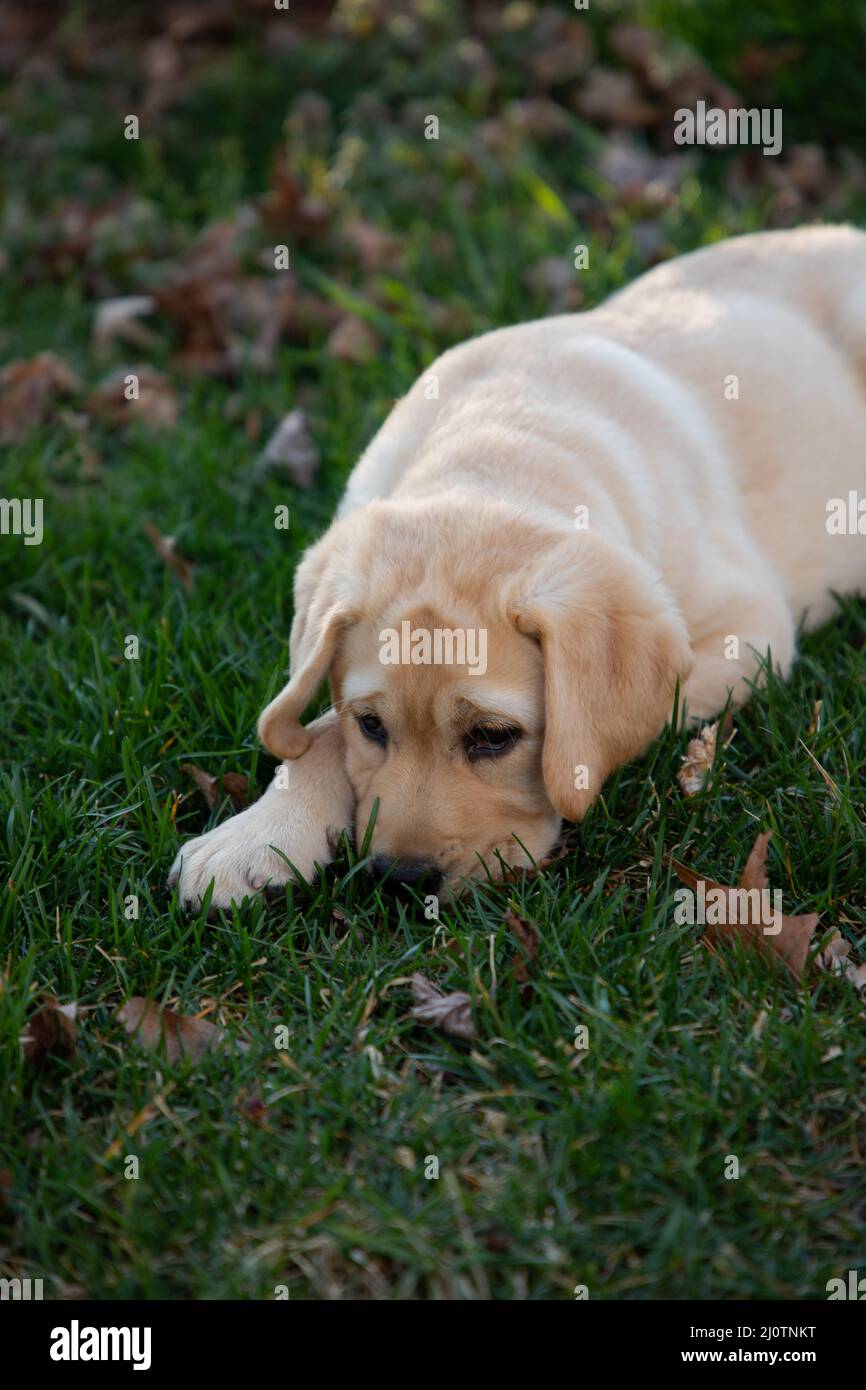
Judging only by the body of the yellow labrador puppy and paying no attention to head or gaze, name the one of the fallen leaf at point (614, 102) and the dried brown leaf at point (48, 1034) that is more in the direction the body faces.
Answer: the dried brown leaf

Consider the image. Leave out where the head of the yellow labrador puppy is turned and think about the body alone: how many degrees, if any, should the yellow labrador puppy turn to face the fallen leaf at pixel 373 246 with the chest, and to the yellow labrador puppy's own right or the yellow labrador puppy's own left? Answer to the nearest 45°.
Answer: approximately 135° to the yellow labrador puppy's own right

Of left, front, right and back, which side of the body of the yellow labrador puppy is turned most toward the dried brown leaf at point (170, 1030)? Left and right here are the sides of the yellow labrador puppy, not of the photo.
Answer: front

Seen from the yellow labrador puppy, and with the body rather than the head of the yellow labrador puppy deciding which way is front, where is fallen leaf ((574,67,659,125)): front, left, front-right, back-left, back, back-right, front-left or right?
back-right

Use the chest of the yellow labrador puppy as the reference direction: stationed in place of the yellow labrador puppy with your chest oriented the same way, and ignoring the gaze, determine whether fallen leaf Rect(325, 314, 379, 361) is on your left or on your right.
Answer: on your right

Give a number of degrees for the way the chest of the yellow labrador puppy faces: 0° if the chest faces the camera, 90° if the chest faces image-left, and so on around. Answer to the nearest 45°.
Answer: approximately 45°
